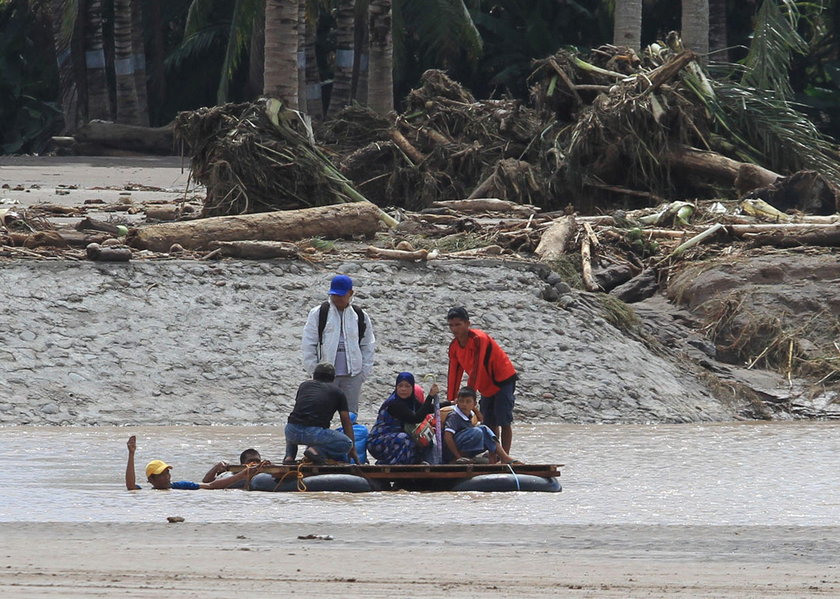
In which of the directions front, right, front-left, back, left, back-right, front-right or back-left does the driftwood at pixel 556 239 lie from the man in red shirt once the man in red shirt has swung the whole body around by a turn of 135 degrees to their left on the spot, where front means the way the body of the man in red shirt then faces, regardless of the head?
left

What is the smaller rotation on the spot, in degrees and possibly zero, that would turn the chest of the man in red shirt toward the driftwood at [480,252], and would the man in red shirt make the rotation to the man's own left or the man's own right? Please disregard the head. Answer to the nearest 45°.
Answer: approximately 135° to the man's own right

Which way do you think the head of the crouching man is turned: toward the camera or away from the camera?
away from the camera

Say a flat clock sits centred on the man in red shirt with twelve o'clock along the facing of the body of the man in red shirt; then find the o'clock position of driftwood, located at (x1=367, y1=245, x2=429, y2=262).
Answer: The driftwood is roughly at 4 o'clock from the man in red shirt.

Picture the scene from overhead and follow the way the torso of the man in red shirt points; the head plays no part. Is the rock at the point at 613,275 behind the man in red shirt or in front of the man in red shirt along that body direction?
behind

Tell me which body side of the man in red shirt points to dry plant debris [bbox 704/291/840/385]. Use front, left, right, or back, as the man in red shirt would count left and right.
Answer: back

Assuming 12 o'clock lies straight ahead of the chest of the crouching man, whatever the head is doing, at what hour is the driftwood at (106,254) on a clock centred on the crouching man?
The driftwood is roughly at 10 o'clock from the crouching man.

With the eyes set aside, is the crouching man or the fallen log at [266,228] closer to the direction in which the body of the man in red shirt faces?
the crouching man

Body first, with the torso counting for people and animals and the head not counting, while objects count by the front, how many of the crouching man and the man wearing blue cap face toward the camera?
1

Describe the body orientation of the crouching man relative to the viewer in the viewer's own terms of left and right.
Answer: facing away from the viewer and to the right of the viewer

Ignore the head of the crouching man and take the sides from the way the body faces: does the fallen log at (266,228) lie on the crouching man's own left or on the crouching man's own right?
on the crouching man's own left
